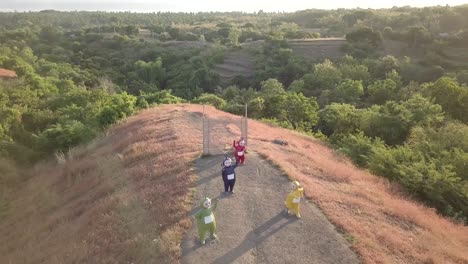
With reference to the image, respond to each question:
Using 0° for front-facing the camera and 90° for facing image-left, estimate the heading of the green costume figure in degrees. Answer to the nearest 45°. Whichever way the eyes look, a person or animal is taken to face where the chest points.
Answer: approximately 315°

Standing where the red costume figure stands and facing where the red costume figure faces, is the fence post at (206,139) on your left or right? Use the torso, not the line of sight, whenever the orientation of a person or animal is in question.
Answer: on your right

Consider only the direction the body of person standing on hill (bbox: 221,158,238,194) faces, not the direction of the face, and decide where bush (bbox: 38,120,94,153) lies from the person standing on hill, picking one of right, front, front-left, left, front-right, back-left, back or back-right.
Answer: back-right

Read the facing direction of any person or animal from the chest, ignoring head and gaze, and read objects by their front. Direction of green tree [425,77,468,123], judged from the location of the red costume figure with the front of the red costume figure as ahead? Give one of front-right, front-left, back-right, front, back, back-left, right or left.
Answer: back-left

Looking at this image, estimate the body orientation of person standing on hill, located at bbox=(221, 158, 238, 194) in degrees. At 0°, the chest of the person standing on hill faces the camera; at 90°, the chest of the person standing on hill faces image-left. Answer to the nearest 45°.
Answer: approximately 0°

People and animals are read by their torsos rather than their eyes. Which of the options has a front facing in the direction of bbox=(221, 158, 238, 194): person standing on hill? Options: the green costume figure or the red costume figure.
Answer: the red costume figure

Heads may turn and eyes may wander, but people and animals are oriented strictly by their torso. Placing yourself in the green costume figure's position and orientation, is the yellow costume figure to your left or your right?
on your left

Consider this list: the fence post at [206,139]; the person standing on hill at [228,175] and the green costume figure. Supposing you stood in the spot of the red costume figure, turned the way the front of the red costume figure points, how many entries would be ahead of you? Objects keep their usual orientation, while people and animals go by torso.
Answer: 2

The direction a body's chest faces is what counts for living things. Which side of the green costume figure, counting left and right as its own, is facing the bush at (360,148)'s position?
left

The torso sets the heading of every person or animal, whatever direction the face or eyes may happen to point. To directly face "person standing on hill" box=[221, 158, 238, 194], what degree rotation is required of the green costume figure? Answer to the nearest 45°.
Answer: approximately 135° to its left

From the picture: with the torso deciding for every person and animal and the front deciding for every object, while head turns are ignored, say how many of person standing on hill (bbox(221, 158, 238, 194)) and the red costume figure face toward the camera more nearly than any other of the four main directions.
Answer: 2

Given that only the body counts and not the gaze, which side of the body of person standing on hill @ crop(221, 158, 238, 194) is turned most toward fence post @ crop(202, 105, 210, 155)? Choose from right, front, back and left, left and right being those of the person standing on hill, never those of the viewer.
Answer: back

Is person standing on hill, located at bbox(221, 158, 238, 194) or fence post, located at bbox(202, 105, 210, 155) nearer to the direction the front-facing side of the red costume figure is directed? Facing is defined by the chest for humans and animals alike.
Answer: the person standing on hill

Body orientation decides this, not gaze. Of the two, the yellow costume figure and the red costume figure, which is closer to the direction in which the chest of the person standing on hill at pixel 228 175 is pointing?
the yellow costume figure
